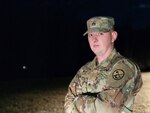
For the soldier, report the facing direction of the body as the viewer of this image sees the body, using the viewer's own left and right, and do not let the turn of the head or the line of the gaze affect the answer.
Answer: facing the viewer and to the left of the viewer

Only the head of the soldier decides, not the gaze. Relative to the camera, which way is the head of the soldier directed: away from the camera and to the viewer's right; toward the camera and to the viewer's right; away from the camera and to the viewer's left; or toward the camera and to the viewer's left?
toward the camera and to the viewer's left
